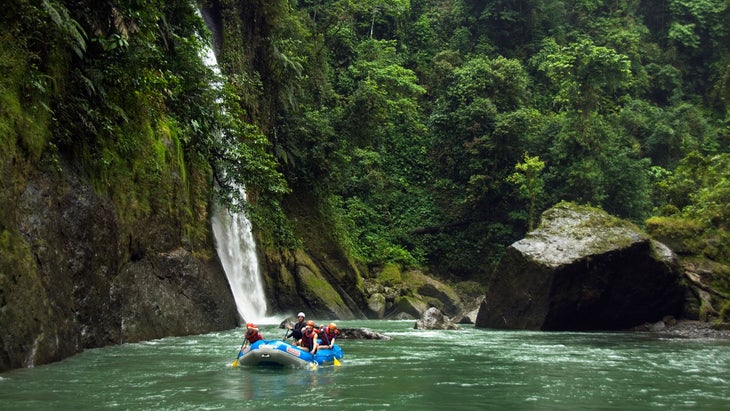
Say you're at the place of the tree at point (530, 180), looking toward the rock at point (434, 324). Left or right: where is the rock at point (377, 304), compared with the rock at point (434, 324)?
right

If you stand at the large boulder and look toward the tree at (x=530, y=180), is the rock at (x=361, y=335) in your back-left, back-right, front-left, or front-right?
back-left

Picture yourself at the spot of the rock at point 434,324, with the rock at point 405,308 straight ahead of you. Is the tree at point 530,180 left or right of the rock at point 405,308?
right

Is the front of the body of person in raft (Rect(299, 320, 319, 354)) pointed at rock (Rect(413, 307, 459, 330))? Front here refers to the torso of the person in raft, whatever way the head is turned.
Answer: no

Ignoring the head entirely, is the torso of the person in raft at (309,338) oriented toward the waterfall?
no
